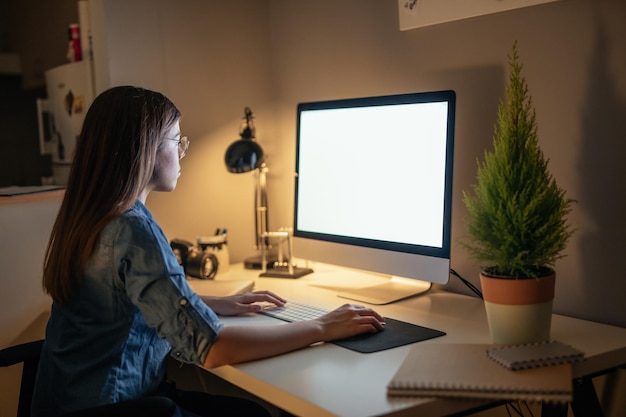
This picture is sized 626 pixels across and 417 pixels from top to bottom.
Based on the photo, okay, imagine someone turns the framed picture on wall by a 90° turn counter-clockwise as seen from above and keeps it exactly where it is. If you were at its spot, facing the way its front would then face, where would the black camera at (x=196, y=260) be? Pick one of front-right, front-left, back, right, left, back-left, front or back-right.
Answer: back-right

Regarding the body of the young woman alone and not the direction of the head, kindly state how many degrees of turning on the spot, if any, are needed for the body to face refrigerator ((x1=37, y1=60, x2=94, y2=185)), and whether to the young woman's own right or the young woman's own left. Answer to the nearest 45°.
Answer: approximately 45° to the young woman's own left

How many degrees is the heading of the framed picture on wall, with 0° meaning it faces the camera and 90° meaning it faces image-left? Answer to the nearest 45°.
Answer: approximately 45°

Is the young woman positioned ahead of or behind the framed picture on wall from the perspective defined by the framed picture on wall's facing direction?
ahead

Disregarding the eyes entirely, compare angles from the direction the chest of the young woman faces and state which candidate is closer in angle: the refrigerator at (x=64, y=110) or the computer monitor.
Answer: the computer monitor

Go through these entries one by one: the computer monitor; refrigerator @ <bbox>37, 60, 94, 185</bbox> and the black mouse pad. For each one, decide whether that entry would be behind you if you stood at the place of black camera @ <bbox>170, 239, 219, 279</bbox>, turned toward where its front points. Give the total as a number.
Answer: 1

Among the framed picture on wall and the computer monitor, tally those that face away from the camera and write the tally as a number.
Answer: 0

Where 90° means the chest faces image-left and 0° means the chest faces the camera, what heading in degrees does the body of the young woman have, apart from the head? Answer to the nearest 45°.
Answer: approximately 225°

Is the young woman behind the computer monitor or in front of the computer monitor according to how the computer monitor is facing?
in front

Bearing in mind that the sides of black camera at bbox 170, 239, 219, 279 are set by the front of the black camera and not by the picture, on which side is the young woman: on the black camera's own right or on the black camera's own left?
on the black camera's own right

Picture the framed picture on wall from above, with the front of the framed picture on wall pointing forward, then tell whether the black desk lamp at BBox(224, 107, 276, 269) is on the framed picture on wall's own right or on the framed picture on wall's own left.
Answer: on the framed picture on wall's own right
